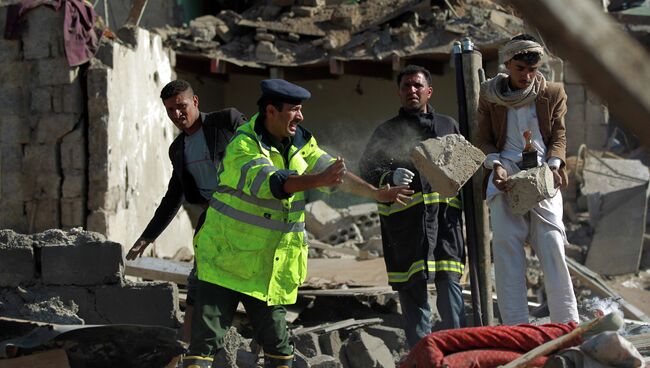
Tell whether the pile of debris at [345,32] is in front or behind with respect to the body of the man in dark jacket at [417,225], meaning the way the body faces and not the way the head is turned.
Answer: behind

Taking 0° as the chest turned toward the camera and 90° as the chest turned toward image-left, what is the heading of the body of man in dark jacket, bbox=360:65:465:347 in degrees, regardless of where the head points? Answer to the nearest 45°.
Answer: approximately 0°

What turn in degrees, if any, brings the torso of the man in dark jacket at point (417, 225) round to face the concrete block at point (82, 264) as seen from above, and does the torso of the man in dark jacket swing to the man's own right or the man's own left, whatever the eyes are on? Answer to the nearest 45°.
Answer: approximately 90° to the man's own right

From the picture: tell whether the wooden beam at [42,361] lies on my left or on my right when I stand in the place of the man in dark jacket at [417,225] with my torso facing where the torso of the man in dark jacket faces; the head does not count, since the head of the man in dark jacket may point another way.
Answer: on my right

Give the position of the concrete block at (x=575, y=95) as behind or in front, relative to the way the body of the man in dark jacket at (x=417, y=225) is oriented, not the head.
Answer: behind

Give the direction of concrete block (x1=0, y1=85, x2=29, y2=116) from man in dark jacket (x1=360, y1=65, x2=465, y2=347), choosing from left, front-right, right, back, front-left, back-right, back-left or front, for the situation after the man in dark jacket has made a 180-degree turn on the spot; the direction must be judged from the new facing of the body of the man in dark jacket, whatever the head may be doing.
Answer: front-left

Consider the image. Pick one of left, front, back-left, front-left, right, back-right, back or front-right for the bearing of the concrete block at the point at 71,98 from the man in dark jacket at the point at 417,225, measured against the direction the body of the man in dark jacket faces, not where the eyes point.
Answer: back-right

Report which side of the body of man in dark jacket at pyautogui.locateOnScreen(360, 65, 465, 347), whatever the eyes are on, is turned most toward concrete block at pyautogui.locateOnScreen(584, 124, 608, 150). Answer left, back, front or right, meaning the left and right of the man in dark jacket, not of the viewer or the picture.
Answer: back
